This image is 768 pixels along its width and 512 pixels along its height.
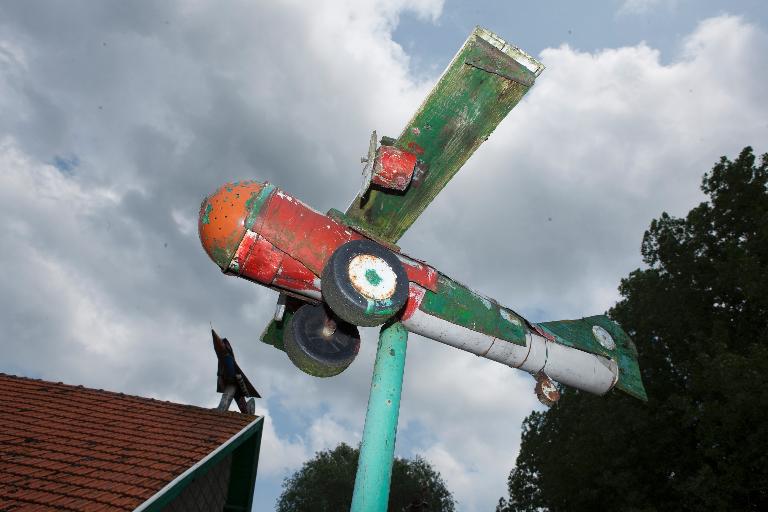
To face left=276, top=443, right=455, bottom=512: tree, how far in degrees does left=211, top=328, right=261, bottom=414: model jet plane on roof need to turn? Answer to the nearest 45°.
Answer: approximately 90° to its right

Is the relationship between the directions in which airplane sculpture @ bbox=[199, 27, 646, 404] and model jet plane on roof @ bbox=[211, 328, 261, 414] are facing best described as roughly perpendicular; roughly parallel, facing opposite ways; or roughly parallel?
roughly parallel

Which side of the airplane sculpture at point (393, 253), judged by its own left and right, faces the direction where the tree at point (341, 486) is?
right

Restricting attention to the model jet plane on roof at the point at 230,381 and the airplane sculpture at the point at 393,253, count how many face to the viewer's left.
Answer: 2

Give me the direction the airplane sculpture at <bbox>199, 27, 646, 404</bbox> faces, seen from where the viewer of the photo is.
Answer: facing to the left of the viewer

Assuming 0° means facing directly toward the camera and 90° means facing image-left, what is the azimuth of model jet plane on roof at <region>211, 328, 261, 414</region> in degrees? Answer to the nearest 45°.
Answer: approximately 90°

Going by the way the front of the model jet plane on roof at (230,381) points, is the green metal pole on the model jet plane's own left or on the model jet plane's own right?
on the model jet plane's own left
